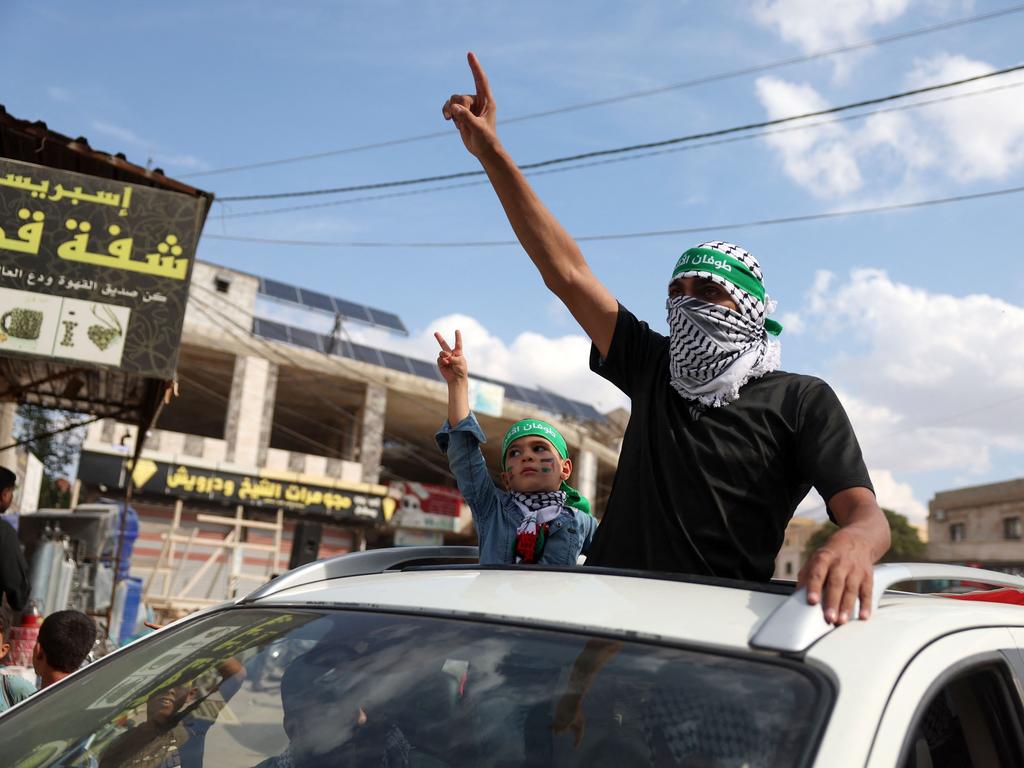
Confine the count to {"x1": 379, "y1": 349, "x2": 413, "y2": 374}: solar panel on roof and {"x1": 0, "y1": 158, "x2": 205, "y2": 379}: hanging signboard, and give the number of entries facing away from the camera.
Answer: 0

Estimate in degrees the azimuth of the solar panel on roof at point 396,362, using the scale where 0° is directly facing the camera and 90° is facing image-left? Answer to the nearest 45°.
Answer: approximately 315°

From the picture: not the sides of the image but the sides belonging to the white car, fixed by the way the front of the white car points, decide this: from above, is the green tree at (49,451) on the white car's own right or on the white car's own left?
on the white car's own right

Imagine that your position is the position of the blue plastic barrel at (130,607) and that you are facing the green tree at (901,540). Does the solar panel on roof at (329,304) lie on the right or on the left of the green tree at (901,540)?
left

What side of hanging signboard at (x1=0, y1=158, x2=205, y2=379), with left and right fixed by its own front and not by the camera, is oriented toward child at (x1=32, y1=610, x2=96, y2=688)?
front

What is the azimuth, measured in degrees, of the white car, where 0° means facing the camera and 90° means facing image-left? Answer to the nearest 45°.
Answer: approximately 45°

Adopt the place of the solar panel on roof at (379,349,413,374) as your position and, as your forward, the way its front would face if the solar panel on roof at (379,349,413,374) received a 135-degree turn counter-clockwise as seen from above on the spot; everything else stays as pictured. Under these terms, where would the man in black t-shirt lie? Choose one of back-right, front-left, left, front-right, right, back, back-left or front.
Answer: back

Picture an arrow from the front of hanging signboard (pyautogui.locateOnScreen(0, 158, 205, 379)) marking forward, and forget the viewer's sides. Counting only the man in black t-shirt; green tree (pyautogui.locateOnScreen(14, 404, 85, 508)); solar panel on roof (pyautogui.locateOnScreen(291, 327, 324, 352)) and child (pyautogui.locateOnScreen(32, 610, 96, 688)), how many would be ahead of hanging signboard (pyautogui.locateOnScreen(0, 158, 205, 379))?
2

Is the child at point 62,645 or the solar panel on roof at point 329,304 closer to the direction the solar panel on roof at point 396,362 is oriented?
the child

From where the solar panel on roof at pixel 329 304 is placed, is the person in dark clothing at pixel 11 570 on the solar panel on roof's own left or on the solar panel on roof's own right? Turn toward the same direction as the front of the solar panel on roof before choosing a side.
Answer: on the solar panel on roof's own right

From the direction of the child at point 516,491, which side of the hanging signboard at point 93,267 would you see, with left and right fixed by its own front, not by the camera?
front

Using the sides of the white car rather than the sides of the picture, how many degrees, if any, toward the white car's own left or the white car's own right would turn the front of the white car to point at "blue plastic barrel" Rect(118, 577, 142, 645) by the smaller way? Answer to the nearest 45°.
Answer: approximately 90° to the white car's own right

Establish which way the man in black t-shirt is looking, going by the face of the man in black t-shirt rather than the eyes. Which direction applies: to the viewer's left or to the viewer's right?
to the viewer's left

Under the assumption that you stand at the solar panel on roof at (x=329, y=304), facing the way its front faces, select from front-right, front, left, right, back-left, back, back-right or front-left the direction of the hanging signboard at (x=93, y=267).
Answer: front-right

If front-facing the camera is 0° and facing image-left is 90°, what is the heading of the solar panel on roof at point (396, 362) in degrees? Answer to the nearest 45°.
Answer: approximately 315°
